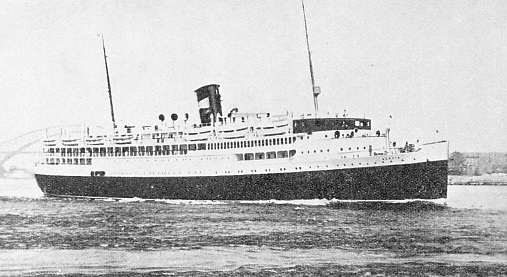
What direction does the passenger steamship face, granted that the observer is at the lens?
facing the viewer and to the right of the viewer
